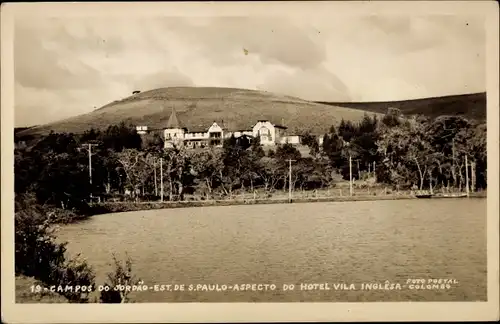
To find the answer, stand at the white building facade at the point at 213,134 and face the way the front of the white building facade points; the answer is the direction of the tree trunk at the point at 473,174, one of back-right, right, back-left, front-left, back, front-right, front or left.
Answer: left

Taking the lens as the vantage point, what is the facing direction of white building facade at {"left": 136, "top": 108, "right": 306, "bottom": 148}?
facing the viewer
